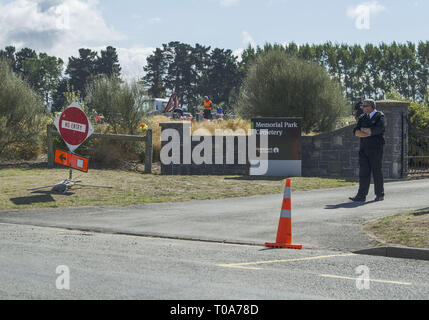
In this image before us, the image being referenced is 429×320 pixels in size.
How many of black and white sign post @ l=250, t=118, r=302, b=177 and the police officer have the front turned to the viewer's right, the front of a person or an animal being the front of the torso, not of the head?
0

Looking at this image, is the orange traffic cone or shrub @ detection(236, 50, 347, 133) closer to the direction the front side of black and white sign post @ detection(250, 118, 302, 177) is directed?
the orange traffic cone

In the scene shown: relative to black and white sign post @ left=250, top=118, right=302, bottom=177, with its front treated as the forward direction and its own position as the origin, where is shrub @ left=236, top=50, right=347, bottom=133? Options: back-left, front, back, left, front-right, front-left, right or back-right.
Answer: back

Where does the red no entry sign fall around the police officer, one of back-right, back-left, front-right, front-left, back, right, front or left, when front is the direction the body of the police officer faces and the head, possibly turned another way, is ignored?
front-right

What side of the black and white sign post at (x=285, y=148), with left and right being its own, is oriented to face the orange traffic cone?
front

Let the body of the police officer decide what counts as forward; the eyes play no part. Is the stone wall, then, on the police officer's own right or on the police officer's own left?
on the police officer's own right

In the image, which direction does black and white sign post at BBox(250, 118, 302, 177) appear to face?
toward the camera

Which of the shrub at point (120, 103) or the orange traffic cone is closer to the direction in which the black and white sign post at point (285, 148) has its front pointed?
the orange traffic cone

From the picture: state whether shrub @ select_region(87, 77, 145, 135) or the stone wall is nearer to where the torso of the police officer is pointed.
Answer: the shrub

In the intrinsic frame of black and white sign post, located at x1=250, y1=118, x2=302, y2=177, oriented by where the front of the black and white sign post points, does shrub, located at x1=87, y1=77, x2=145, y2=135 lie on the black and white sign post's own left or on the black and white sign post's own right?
on the black and white sign post's own right

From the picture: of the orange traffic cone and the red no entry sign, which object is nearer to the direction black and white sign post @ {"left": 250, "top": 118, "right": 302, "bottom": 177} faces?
the orange traffic cone

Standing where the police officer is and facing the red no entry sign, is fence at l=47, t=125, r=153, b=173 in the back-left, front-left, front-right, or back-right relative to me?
front-right

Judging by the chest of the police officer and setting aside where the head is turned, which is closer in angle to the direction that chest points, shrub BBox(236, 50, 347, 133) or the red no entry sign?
the red no entry sign

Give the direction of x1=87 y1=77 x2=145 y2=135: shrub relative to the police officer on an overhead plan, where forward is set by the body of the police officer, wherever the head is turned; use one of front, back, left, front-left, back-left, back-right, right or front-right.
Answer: right

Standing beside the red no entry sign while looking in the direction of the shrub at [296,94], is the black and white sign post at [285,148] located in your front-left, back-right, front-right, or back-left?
front-right

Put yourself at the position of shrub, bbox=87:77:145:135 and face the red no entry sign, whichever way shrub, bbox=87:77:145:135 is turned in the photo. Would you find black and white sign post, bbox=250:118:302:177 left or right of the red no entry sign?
left

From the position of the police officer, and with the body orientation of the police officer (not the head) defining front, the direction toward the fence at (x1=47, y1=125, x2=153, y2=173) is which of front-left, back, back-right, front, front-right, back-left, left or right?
right
